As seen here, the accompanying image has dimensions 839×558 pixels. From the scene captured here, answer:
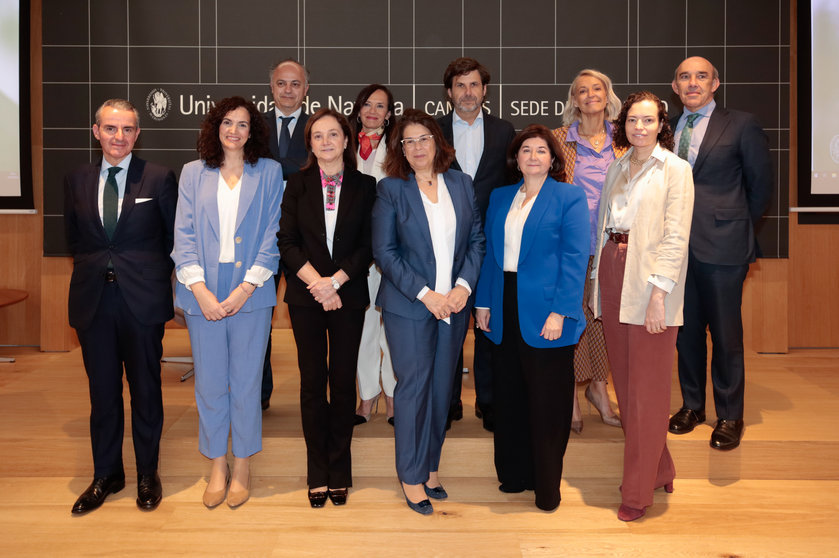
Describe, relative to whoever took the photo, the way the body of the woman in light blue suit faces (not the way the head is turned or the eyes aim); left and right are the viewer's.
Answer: facing the viewer

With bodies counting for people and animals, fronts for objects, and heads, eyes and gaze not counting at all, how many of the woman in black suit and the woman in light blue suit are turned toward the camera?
2

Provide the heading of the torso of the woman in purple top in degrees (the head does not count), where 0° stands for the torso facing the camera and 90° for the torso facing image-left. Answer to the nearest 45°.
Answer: approximately 0°

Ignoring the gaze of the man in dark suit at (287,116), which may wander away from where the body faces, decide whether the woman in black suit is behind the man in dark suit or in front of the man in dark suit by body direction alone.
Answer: in front
